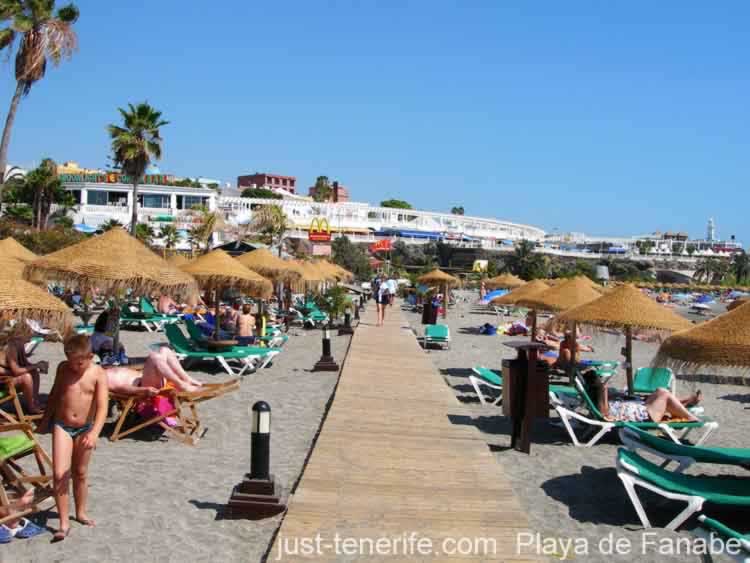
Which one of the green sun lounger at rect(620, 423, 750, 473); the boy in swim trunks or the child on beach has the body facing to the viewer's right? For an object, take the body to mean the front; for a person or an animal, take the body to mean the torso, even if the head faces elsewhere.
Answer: the green sun lounger

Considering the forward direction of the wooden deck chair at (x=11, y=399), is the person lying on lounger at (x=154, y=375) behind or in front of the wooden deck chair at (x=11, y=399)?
in front

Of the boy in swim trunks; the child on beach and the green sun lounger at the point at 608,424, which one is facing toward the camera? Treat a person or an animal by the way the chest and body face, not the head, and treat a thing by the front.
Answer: the boy in swim trunks

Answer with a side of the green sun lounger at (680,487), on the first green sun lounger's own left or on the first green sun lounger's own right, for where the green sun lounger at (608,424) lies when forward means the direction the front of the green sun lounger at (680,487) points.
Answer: on the first green sun lounger's own left

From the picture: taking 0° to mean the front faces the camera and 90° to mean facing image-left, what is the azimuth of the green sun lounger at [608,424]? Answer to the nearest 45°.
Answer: approximately 270°

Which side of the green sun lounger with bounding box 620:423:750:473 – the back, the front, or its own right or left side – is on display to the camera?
right

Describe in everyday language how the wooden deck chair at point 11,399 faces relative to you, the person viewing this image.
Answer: facing to the right of the viewer

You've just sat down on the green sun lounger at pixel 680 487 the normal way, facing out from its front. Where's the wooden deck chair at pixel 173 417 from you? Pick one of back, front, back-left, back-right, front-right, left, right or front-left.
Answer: back

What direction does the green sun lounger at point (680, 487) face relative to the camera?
to the viewer's right

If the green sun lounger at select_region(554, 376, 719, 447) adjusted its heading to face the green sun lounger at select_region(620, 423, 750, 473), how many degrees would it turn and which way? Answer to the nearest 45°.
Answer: approximately 45° to its right

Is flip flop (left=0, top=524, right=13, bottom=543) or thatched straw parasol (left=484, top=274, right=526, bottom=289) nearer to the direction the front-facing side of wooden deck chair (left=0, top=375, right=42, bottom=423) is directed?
the thatched straw parasol

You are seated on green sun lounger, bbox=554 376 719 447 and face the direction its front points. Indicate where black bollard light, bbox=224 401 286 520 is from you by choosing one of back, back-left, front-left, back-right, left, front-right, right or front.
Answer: back-right

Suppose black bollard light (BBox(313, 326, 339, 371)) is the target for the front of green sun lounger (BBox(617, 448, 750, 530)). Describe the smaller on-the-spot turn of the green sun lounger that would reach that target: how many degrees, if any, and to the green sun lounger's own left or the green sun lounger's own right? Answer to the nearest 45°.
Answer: approximately 135° to the green sun lounger's own left
